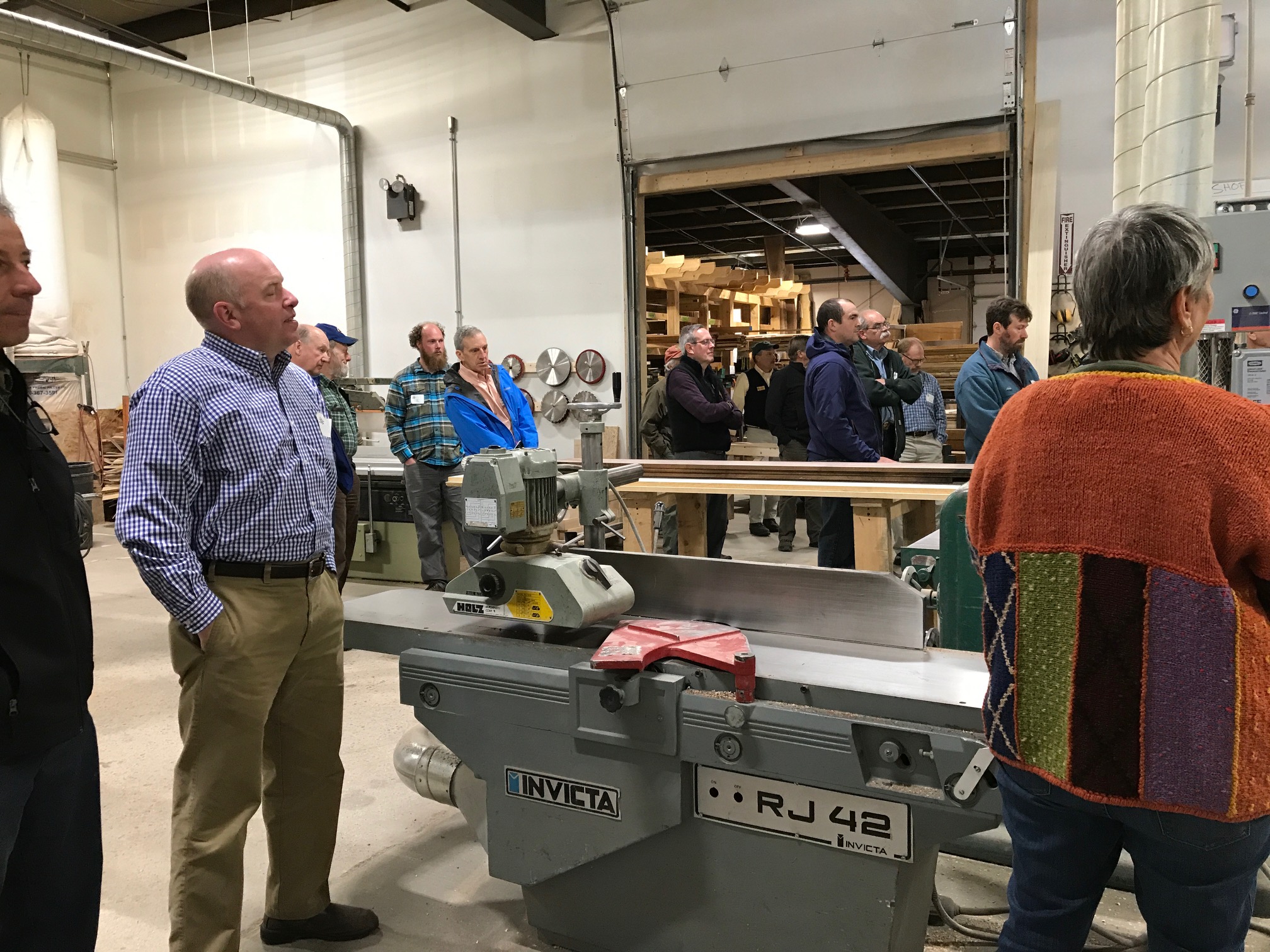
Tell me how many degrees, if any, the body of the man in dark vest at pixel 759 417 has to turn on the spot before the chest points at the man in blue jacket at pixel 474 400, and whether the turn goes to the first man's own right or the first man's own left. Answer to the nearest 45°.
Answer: approximately 45° to the first man's own right

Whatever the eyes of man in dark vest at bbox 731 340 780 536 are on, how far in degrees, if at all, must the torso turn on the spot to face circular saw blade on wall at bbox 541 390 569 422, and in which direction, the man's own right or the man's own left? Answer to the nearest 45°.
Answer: approximately 90° to the man's own right

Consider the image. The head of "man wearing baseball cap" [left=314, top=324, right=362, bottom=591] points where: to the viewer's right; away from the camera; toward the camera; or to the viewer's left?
to the viewer's right

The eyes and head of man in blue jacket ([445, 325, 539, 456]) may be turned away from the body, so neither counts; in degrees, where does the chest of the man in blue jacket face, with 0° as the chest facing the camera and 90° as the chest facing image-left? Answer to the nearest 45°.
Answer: approximately 315°

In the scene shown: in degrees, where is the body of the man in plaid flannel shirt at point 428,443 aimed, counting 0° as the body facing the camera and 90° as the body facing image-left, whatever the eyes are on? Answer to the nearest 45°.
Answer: approximately 315°

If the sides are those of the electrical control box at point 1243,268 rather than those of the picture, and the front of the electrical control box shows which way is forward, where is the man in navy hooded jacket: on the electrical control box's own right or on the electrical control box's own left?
on the electrical control box's own right

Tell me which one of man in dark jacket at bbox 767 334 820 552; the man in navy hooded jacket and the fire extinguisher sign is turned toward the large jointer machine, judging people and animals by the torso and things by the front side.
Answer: the fire extinguisher sign

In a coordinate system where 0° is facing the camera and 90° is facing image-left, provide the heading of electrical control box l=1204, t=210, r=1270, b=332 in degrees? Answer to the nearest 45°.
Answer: approximately 0°

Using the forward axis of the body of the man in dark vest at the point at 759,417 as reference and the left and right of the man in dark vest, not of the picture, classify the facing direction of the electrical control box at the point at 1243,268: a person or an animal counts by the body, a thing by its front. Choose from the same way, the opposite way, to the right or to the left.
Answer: to the right

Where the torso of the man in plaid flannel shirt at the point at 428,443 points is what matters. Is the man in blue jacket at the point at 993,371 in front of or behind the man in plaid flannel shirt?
in front
